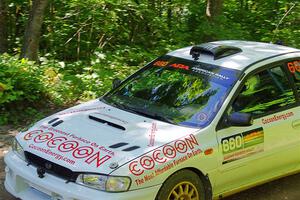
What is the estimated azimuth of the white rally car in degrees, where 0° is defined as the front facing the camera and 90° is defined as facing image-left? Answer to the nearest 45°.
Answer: approximately 45°
